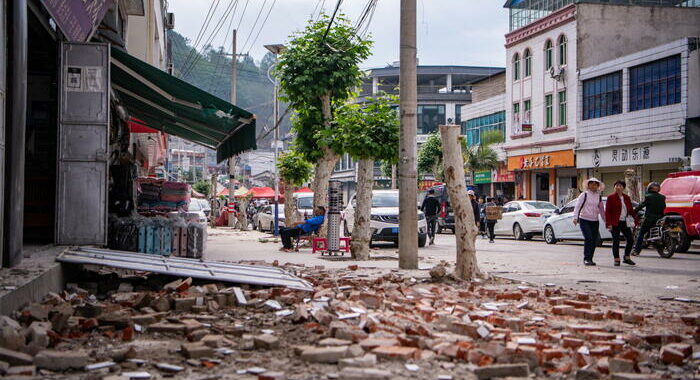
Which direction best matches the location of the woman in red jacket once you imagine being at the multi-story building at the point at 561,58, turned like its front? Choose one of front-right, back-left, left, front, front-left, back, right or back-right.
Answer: front-left

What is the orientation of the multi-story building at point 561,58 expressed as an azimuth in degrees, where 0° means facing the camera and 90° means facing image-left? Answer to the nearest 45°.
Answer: approximately 45°

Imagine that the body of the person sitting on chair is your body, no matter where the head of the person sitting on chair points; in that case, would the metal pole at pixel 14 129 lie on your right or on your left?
on your left

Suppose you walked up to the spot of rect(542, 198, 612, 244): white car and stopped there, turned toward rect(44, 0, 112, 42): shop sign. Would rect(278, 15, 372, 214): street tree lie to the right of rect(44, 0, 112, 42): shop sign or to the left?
right

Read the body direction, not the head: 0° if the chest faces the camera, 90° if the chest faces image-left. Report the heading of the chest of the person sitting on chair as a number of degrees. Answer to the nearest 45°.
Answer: approximately 90°

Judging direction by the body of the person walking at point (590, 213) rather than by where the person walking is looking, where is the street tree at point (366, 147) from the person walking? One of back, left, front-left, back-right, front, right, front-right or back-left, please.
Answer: right

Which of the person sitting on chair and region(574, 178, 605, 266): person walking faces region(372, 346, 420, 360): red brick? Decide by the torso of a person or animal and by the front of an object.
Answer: the person walking

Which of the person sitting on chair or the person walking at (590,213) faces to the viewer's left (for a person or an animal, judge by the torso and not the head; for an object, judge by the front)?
the person sitting on chair

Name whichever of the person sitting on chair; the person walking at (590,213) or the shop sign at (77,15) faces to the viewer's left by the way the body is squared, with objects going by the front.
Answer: the person sitting on chair

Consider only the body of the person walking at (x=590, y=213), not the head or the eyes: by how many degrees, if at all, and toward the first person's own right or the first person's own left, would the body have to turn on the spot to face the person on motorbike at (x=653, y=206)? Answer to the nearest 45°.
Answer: approximately 135° to the first person's own left
